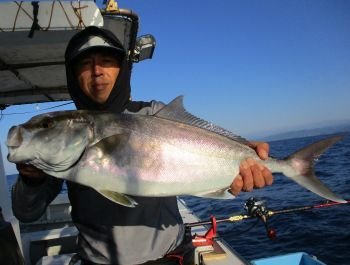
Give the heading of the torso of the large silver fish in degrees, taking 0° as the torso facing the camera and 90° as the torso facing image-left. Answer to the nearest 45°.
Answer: approximately 90°

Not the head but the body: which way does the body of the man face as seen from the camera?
toward the camera

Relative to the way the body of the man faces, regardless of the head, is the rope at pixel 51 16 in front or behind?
behind

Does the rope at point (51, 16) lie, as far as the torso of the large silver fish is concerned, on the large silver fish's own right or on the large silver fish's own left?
on the large silver fish's own right
